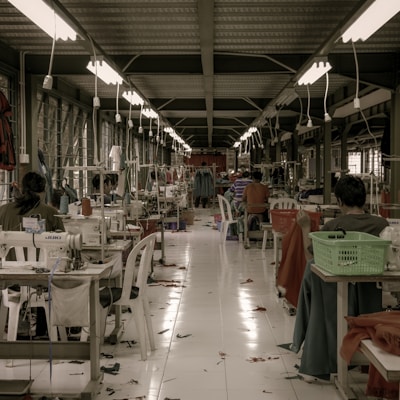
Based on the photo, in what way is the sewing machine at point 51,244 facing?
toward the camera

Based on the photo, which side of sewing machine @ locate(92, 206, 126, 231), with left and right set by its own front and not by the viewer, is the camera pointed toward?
front

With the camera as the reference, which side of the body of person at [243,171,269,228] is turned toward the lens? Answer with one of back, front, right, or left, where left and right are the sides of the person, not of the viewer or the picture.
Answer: back

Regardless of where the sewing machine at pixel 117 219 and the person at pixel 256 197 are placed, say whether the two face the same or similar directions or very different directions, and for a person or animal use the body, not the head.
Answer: very different directions

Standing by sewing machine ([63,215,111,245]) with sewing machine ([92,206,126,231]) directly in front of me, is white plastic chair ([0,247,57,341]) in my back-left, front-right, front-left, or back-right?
back-left
